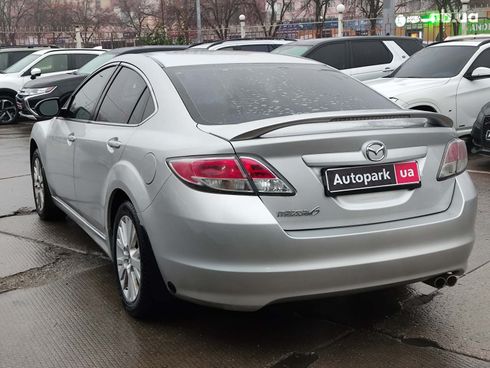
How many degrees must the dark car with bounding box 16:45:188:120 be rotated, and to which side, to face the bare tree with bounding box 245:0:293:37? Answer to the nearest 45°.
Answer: approximately 135° to its right

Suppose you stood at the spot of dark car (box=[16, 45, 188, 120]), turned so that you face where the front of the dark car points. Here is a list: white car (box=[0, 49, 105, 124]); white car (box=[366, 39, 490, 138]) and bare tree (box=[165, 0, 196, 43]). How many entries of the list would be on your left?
1

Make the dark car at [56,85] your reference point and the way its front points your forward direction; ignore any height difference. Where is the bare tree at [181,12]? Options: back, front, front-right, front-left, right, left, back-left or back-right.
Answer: back-right

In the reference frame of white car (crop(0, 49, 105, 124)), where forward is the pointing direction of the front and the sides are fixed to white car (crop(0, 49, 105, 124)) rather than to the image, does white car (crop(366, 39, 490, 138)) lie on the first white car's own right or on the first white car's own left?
on the first white car's own left

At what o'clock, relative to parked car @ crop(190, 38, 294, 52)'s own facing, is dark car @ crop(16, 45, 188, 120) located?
The dark car is roughly at 1 o'clock from the parked car.

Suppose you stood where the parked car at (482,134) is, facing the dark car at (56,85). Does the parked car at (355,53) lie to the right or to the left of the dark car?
right
